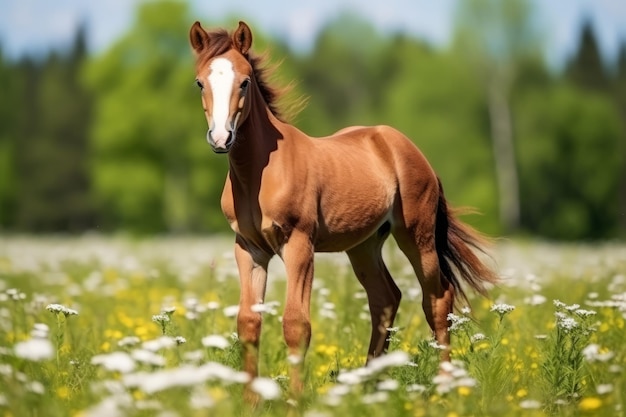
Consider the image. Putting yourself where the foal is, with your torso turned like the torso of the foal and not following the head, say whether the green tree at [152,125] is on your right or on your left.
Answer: on your right

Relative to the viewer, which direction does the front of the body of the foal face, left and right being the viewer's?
facing the viewer and to the left of the viewer

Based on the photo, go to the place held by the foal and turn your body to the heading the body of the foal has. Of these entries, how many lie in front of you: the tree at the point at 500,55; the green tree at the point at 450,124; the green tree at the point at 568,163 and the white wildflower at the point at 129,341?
1

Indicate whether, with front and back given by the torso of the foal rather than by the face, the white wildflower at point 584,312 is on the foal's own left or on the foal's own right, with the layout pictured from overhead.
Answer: on the foal's own left

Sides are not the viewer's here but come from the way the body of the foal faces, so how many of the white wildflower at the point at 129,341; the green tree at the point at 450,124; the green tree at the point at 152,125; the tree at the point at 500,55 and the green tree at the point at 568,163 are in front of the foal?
1

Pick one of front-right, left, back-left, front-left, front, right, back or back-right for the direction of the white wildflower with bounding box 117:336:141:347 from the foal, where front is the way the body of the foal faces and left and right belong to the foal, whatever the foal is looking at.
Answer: front

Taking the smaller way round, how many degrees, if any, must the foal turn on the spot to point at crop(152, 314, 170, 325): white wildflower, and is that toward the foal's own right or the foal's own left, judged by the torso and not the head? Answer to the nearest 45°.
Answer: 0° — it already faces it

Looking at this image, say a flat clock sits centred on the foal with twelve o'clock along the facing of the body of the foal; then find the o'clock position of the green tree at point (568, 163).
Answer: The green tree is roughly at 5 o'clock from the foal.

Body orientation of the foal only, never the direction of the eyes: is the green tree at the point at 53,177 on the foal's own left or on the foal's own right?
on the foal's own right

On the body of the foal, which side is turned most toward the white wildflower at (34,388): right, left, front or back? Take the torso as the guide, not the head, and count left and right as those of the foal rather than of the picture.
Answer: front

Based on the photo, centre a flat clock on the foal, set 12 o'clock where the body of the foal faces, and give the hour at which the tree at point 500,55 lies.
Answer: The tree is roughly at 5 o'clock from the foal.

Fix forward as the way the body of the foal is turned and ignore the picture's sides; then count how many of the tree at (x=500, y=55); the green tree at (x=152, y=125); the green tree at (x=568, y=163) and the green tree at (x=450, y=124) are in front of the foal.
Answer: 0

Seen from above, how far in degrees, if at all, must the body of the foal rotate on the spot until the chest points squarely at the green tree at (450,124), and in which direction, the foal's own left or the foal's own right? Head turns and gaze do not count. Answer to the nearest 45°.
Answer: approximately 135° to the foal's own right

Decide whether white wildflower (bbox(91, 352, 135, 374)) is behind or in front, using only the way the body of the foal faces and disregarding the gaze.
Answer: in front
